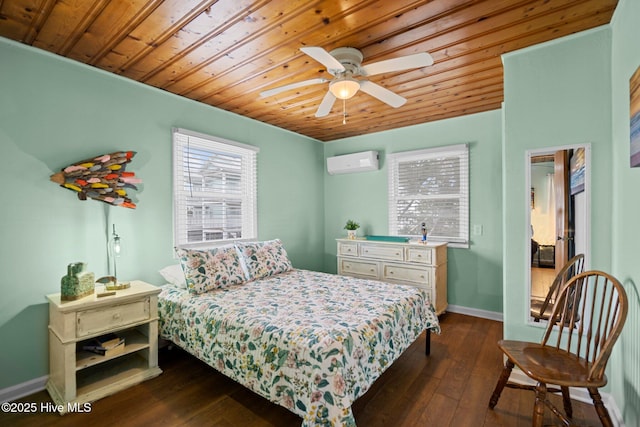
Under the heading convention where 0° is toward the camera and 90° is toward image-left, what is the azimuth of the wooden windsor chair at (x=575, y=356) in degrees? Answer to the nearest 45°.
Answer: approximately 45°

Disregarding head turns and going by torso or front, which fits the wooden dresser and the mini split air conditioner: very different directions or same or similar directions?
same or similar directions

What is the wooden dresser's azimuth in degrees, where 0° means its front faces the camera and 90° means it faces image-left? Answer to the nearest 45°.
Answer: approximately 45°

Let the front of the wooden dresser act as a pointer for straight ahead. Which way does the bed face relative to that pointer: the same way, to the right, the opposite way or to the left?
to the left

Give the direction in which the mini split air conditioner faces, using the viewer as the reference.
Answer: facing the viewer and to the left of the viewer

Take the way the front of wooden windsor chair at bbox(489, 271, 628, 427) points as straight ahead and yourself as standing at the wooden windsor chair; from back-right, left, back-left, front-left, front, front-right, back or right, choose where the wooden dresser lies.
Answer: right

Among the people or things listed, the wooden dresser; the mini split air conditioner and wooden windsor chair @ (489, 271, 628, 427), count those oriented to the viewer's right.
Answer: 0

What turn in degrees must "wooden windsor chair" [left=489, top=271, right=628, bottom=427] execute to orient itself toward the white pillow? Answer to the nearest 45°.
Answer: approximately 45° to its right

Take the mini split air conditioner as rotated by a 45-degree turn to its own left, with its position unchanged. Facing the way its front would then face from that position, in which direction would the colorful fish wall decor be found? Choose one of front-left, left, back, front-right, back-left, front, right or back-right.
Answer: front-right

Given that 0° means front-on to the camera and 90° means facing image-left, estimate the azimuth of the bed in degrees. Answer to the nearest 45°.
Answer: approximately 315°

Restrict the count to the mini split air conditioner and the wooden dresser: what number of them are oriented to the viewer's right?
0

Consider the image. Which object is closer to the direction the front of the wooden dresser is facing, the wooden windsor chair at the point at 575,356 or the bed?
the bed

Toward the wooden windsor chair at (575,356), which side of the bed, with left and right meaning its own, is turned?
front

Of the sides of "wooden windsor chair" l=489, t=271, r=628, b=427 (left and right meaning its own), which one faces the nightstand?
front
